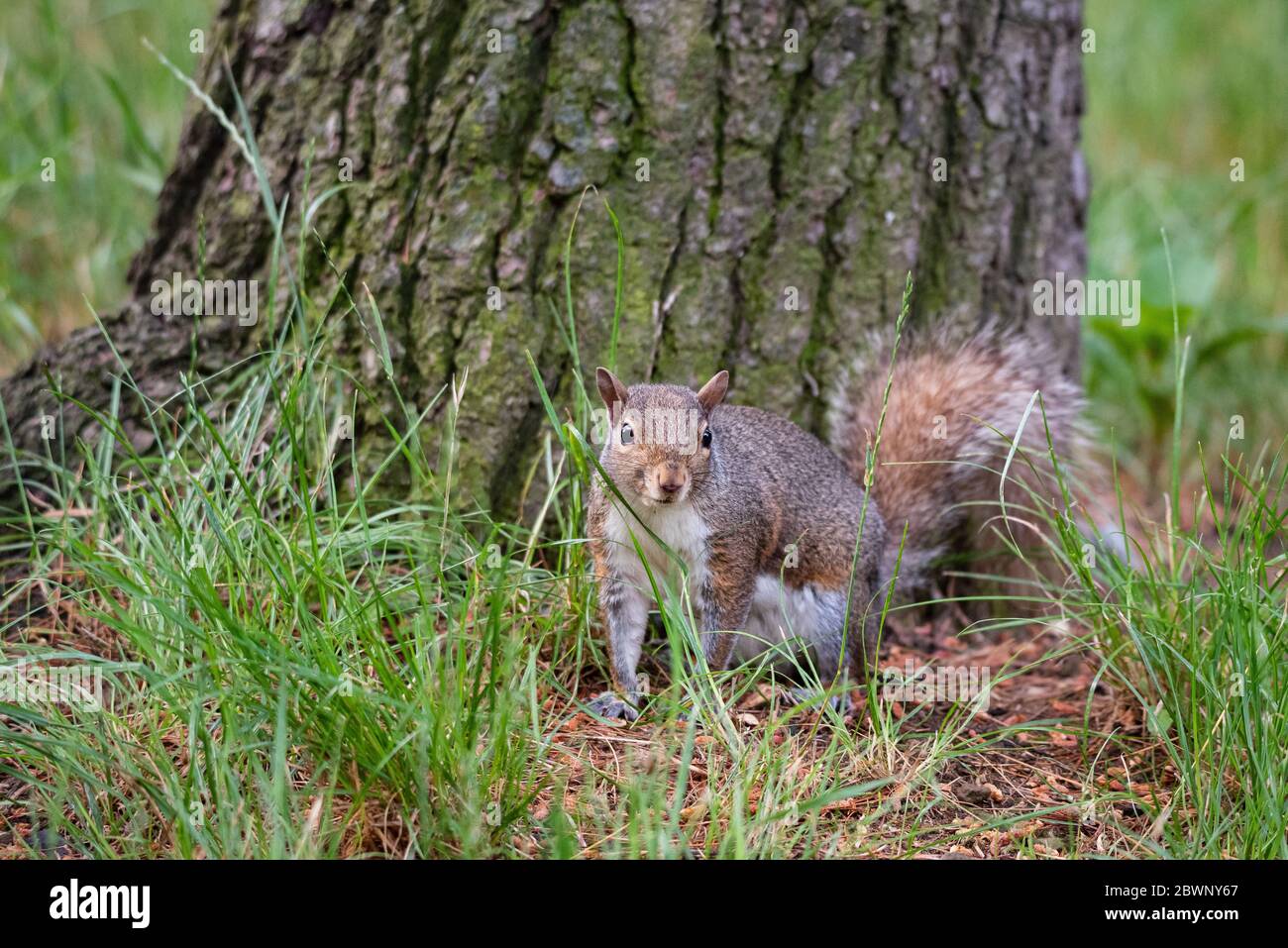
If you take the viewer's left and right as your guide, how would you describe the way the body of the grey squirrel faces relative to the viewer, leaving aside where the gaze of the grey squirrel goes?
facing the viewer and to the left of the viewer
